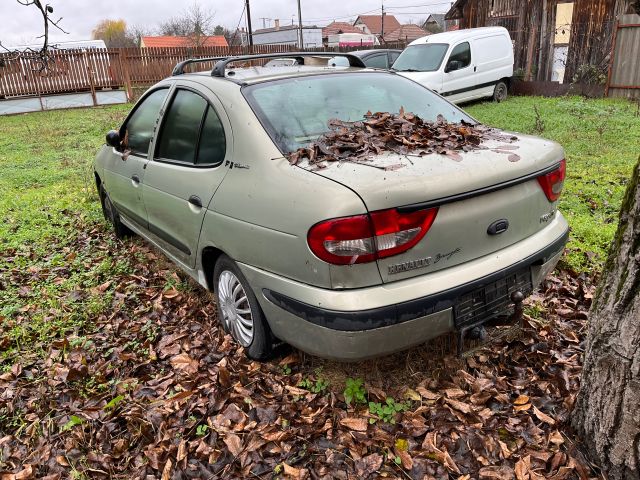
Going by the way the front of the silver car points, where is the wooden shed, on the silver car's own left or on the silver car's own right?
on the silver car's own right

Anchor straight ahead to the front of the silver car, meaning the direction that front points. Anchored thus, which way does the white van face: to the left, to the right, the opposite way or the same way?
to the left

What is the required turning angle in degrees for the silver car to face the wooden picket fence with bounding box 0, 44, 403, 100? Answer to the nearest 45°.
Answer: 0° — it already faces it

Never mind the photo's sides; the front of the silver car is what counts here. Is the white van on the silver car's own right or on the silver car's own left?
on the silver car's own right

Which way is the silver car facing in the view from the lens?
facing away from the viewer and to the left of the viewer
